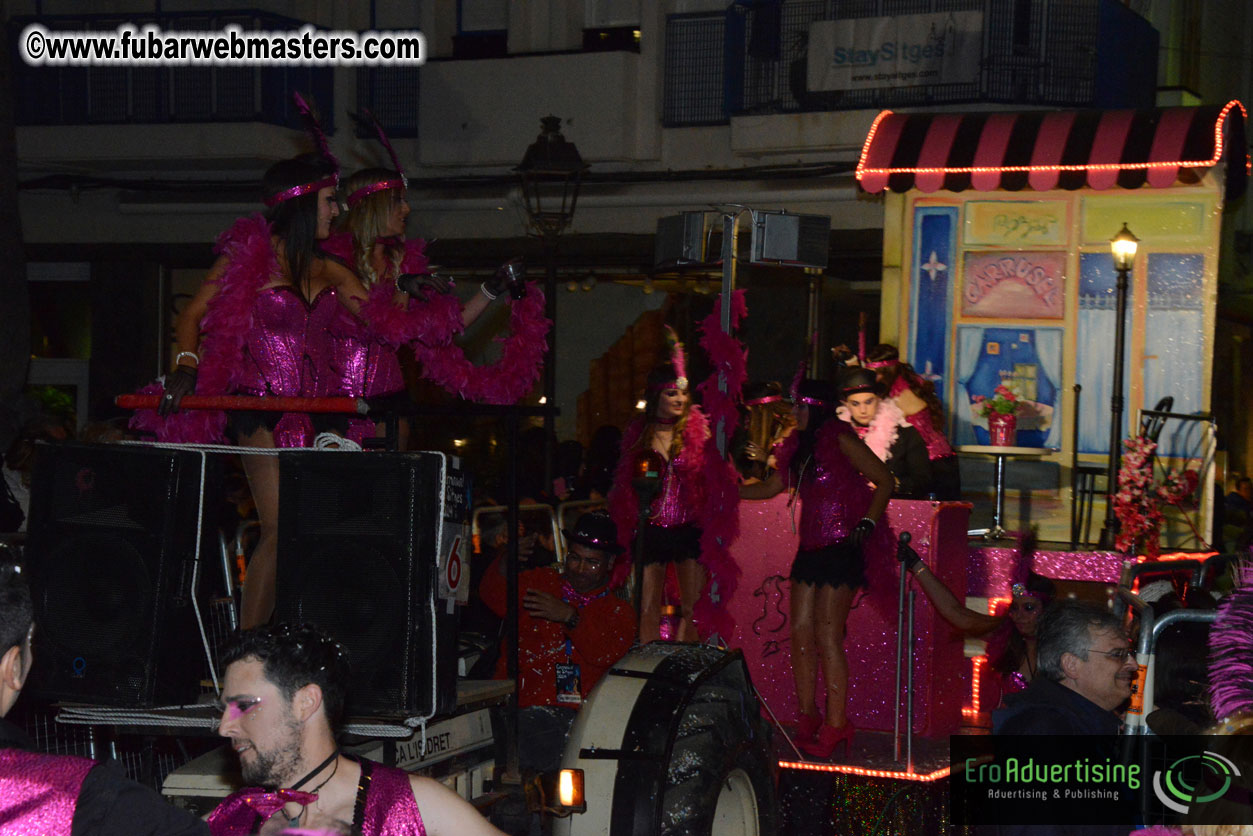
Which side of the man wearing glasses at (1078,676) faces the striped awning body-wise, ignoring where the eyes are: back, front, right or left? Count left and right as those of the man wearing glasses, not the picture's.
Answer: left

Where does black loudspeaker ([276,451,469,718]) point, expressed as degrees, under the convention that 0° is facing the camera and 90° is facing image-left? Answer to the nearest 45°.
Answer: approximately 45°

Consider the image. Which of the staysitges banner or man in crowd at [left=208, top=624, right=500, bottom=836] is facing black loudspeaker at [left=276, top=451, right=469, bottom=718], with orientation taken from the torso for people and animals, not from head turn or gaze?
the staysitges banner

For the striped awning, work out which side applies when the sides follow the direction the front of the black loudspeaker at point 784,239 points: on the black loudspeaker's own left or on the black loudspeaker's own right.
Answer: on the black loudspeaker's own left

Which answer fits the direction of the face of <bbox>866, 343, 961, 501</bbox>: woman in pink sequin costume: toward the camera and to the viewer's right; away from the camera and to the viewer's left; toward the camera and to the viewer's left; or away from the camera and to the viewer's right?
toward the camera and to the viewer's left

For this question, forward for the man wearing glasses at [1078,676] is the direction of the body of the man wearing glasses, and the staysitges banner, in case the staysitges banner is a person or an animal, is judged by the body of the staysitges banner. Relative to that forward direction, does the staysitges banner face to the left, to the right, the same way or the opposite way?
to the right

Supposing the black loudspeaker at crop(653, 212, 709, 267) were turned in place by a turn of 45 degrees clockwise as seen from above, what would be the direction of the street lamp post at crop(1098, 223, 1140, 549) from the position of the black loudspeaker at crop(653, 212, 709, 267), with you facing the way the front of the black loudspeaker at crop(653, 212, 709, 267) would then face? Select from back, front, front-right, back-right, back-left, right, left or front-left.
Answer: back-right

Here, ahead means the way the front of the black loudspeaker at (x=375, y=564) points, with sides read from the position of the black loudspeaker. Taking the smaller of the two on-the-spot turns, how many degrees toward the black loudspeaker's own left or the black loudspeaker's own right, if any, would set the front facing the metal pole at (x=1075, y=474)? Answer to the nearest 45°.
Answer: approximately 180°
